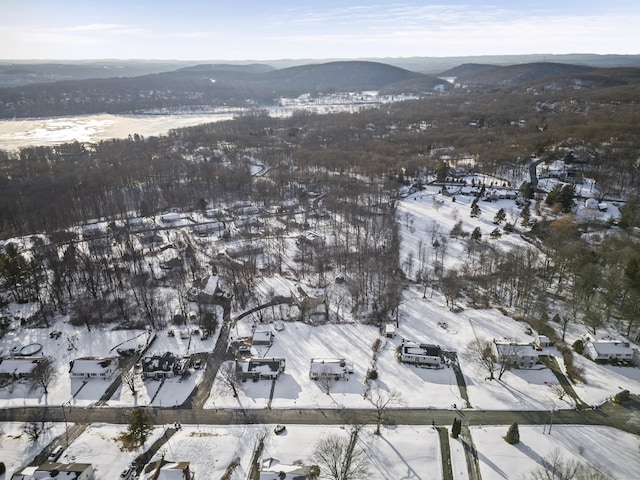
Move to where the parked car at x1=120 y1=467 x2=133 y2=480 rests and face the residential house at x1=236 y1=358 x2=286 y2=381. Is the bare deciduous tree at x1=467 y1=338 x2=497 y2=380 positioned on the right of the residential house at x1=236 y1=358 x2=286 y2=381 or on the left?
right

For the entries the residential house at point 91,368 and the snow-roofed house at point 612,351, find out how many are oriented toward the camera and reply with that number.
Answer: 2

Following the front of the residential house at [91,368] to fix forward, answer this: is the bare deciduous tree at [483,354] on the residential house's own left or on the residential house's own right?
on the residential house's own left

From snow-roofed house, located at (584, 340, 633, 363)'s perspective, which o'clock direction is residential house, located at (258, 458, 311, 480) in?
The residential house is roughly at 1 o'clock from the snow-roofed house.

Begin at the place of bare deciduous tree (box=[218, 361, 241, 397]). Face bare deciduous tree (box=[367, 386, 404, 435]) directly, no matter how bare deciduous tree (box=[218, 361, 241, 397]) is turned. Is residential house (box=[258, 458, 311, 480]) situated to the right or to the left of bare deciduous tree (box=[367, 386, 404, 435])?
right

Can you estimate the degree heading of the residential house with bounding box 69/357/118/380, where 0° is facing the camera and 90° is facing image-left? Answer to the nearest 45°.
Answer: approximately 0°

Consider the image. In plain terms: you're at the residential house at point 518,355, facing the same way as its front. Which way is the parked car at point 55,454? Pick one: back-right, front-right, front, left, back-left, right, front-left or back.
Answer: front-right

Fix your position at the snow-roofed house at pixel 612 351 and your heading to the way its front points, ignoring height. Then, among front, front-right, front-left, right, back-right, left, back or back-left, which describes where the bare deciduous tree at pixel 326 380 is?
front-right
